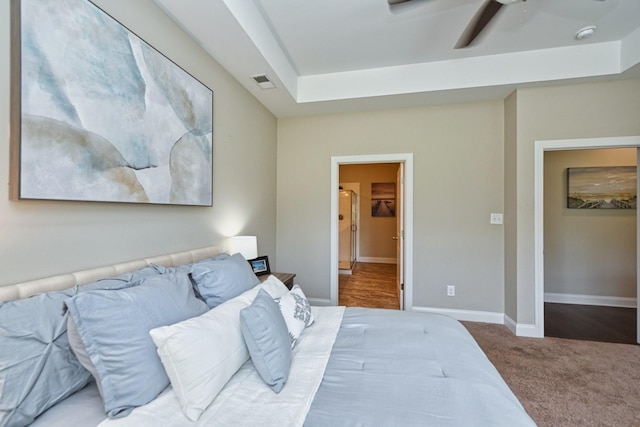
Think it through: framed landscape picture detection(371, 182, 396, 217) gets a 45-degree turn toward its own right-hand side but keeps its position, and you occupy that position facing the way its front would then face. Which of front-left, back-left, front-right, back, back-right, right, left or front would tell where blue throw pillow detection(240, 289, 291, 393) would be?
front-left

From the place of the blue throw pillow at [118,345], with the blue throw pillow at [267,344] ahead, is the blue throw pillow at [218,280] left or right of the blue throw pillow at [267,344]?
left

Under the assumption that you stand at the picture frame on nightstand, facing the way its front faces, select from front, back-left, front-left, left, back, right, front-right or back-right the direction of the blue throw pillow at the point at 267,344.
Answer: front-right

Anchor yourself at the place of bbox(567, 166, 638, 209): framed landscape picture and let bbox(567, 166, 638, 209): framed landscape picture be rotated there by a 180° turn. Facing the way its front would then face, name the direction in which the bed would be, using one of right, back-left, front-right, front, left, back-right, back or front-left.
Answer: back

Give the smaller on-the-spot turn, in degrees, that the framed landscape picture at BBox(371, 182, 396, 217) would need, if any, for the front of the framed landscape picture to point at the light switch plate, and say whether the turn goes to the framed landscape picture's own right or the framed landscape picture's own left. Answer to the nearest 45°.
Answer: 0° — it already faces it

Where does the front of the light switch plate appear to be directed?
toward the camera

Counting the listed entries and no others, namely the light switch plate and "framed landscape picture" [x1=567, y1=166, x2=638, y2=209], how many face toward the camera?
2

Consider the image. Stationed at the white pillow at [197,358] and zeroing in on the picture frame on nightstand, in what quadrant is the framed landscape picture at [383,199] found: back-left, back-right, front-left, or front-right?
front-right

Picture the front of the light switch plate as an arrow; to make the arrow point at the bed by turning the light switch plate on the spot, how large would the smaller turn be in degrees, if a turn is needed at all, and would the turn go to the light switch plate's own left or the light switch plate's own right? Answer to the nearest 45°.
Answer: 0° — it already faces it

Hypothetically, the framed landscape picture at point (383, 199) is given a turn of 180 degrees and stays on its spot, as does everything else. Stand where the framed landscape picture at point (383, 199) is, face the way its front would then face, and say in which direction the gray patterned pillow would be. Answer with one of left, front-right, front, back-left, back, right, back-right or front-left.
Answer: back

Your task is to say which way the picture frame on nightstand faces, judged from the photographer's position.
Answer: facing the viewer and to the right of the viewer

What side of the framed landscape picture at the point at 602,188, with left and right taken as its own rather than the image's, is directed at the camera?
front

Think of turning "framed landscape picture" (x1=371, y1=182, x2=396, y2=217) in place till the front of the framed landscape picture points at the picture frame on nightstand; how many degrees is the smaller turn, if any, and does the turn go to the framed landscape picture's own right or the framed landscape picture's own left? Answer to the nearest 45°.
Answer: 0° — it already faces it

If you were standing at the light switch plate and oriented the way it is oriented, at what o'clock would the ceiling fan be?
The ceiling fan is roughly at 12 o'clock from the light switch plate.

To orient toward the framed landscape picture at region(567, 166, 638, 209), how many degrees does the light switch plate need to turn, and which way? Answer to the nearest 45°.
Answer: approximately 135° to its left

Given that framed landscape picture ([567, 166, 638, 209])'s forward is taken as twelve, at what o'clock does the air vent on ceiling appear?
The air vent on ceiling is roughly at 1 o'clock from the framed landscape picture.

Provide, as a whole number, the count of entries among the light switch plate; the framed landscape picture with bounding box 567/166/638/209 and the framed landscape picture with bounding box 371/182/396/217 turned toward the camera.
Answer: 3

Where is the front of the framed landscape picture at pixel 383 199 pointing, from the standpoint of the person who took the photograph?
facing the viewer
